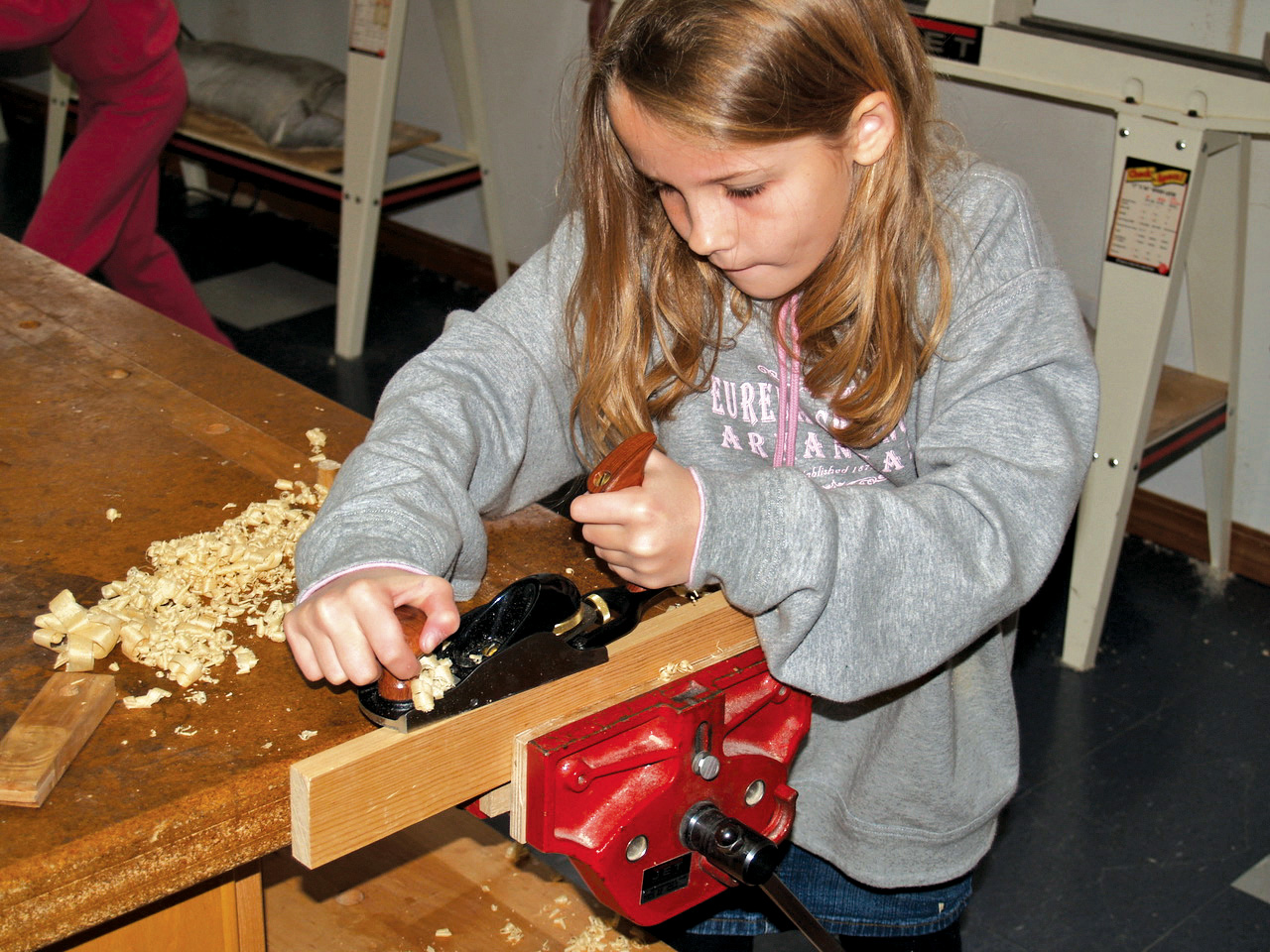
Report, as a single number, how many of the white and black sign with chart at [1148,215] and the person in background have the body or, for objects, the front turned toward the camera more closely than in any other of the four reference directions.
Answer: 1

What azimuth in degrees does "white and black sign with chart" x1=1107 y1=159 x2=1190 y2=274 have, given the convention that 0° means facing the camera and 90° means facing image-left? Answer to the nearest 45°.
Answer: approximately 0°

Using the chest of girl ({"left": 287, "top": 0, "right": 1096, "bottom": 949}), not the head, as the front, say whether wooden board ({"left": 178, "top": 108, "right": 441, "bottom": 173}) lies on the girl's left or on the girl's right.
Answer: on the girl's right
